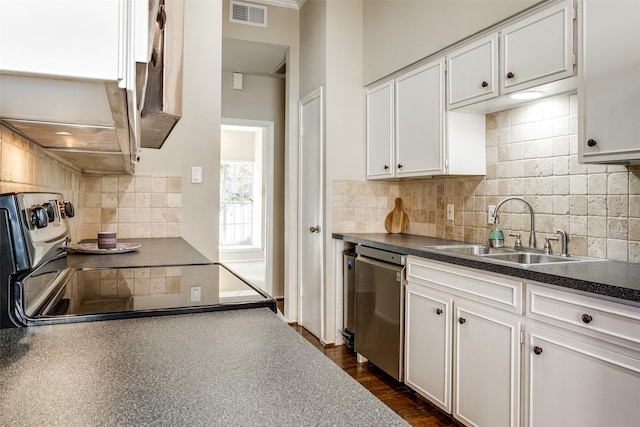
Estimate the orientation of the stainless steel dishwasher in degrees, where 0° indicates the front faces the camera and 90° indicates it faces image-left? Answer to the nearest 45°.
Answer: approximately 45°

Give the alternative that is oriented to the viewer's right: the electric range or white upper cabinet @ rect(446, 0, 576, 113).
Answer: the electric range

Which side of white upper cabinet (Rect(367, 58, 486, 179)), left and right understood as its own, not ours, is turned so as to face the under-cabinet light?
left

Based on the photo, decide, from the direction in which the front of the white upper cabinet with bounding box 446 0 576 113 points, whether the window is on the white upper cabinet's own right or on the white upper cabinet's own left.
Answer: on the white upper cabinet's own right

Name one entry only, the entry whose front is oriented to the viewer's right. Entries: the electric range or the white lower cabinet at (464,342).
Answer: the electric range

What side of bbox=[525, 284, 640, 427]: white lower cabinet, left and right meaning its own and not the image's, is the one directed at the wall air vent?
right

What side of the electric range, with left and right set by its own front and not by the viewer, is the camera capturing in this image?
right

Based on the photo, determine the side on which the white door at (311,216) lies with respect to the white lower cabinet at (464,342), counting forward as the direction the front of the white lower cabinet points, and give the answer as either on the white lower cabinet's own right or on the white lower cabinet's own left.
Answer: on the white lower cabinet's own right

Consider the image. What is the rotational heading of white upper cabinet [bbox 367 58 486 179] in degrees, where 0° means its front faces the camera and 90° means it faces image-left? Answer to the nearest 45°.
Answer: approximately 45°

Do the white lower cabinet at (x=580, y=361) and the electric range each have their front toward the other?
yes
